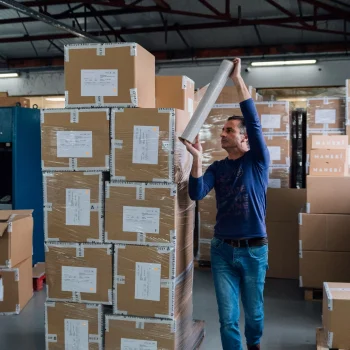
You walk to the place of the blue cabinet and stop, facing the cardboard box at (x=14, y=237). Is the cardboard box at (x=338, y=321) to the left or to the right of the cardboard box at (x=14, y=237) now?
left

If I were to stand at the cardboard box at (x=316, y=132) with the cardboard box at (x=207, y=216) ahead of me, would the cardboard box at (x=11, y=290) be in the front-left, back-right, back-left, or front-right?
front-left

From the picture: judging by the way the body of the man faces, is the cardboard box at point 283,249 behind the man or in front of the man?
behind

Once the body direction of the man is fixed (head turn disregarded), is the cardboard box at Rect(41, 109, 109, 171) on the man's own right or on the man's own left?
on the man's own right

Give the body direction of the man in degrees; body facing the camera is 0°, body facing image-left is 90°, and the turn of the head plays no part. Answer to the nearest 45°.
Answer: approximately 45°

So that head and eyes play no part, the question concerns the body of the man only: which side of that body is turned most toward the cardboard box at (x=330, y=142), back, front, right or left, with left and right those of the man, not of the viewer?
back

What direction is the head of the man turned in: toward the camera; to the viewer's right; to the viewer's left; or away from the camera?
to the viewer's left
